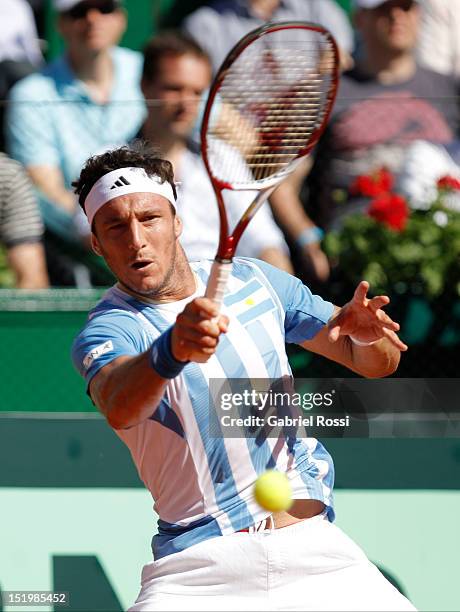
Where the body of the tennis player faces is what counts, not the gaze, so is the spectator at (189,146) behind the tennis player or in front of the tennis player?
behind

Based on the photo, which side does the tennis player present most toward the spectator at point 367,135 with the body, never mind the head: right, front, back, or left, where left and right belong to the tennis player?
back

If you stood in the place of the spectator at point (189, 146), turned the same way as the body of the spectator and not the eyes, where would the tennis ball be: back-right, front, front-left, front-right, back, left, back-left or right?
front-right

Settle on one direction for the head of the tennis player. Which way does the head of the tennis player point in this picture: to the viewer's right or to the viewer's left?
to the viewer's left

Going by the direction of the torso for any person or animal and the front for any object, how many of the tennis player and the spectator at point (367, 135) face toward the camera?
2

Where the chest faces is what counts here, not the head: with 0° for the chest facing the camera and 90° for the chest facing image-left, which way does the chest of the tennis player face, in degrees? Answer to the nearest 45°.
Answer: approximately 0°
